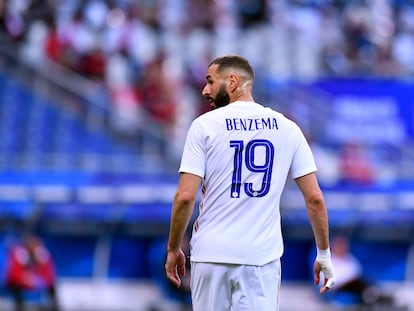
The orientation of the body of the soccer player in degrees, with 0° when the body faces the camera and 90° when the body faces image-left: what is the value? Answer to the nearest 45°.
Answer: approximately 180°

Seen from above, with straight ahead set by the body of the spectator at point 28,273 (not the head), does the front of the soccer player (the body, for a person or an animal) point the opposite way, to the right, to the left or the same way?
the opposite way

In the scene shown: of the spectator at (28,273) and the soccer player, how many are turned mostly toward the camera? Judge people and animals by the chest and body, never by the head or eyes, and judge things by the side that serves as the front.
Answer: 1

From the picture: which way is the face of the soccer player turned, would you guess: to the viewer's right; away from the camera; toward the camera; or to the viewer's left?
to the viewer's left

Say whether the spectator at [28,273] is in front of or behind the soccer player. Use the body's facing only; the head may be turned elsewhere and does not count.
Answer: in front

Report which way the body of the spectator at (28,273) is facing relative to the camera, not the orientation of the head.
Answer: toward the camera

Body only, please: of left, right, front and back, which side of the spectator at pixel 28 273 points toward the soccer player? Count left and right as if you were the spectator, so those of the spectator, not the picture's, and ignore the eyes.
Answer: front
